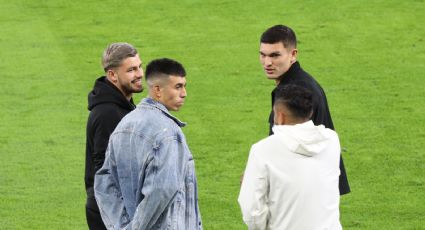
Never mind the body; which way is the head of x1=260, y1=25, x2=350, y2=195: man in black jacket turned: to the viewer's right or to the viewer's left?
to the viewer's left

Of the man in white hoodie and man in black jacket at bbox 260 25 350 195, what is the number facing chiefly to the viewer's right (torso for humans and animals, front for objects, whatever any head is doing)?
0

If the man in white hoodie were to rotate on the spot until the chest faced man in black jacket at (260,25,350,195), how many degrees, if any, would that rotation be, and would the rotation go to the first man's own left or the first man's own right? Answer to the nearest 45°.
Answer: approximately 45° to the first man's own right

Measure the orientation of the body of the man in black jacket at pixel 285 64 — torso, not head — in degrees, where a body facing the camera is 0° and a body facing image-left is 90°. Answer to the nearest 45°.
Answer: approximately 45°

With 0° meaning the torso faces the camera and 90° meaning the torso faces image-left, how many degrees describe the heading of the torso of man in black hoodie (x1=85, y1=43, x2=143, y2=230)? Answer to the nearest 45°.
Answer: approximately 270°

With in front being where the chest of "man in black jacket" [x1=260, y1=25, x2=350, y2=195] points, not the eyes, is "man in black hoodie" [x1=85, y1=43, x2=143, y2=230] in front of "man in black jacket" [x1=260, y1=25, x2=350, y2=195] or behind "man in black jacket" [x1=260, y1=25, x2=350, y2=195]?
in front

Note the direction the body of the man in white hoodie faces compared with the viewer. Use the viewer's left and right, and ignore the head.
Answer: facing away from the viewer and to the left of the viewer

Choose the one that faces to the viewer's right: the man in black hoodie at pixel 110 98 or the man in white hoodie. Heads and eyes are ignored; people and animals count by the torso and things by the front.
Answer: the man in black hoodie
